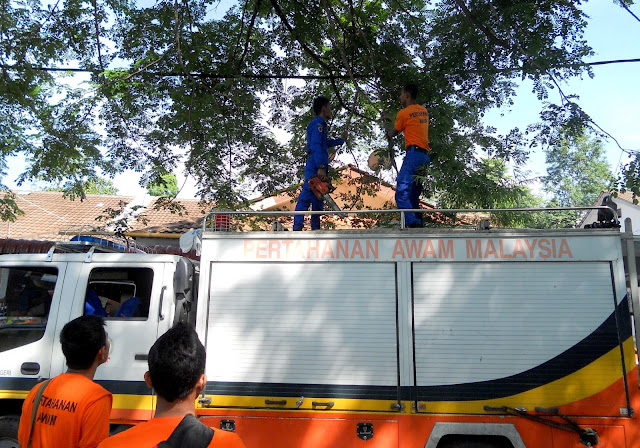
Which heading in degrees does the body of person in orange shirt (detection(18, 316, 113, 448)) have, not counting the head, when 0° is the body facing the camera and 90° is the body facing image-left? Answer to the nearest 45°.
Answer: approximately 225°

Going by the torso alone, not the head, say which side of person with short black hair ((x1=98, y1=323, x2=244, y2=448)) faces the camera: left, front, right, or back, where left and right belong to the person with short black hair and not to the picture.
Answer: back

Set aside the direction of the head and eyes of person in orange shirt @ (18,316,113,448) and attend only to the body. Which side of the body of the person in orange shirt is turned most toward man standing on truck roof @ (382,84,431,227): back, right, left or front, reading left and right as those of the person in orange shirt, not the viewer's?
front

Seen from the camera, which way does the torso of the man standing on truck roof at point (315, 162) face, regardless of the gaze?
to the viewer's right

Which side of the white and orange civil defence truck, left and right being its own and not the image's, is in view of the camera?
left

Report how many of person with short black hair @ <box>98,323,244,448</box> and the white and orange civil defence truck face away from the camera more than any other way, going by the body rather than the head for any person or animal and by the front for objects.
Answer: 1

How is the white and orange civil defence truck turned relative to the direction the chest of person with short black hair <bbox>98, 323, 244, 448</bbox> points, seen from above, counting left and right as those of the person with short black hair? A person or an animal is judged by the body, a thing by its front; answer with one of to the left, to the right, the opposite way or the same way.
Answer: to the left

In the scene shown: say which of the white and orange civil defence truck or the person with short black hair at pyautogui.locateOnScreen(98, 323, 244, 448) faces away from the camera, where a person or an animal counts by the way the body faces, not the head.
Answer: the person with short black hair

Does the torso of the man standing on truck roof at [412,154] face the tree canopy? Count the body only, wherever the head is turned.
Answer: yes

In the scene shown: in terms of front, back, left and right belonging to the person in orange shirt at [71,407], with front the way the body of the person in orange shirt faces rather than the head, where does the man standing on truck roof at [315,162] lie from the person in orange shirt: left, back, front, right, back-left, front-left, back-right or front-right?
front

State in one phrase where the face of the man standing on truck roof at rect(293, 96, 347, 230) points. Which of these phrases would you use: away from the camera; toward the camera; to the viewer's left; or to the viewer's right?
to the viewer's right

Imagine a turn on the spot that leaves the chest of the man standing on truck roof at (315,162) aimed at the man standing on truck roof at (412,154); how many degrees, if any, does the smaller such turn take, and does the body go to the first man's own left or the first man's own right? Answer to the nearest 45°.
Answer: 0° — they already face them

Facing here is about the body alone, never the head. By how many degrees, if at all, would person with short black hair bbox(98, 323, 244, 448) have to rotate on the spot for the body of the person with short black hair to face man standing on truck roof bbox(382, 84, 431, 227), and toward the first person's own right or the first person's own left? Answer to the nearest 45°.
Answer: approximately 45° to the first person's own right

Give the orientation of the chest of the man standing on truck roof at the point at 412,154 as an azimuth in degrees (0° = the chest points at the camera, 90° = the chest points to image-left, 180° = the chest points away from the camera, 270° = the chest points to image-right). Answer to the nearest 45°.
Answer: approximately 135°
